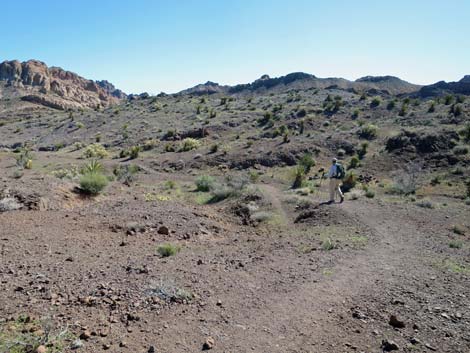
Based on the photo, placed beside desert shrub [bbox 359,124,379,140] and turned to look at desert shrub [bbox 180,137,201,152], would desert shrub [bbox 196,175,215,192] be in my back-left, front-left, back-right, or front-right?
front-left

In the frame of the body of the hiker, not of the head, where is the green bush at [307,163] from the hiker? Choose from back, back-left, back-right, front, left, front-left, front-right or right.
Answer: front-right

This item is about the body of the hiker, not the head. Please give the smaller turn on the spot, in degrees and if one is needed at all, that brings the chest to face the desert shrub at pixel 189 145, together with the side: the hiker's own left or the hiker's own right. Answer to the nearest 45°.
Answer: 0° — they already face it

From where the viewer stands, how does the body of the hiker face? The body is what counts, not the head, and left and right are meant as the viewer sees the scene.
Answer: facing away from the viewer and to the left of the viewer

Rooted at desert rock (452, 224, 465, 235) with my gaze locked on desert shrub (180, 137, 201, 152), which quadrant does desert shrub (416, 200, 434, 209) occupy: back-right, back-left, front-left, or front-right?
front-right

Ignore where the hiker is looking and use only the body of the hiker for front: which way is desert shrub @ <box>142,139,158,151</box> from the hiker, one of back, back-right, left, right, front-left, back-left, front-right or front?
front

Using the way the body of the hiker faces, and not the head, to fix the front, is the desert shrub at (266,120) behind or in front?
in front

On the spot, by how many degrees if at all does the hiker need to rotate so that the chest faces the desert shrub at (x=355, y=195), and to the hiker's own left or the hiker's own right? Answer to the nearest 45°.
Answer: approximately 90° to the hiker's own right

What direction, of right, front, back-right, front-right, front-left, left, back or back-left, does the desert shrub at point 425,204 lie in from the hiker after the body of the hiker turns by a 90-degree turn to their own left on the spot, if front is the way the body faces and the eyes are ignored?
back-left

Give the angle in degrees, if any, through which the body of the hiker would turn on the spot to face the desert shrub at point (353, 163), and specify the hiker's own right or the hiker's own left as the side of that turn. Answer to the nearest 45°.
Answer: approximately 45° to the hiker's own right

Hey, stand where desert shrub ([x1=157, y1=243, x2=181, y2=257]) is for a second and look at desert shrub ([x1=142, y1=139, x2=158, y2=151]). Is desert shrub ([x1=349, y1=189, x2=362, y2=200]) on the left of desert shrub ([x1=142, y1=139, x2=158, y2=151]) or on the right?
right
